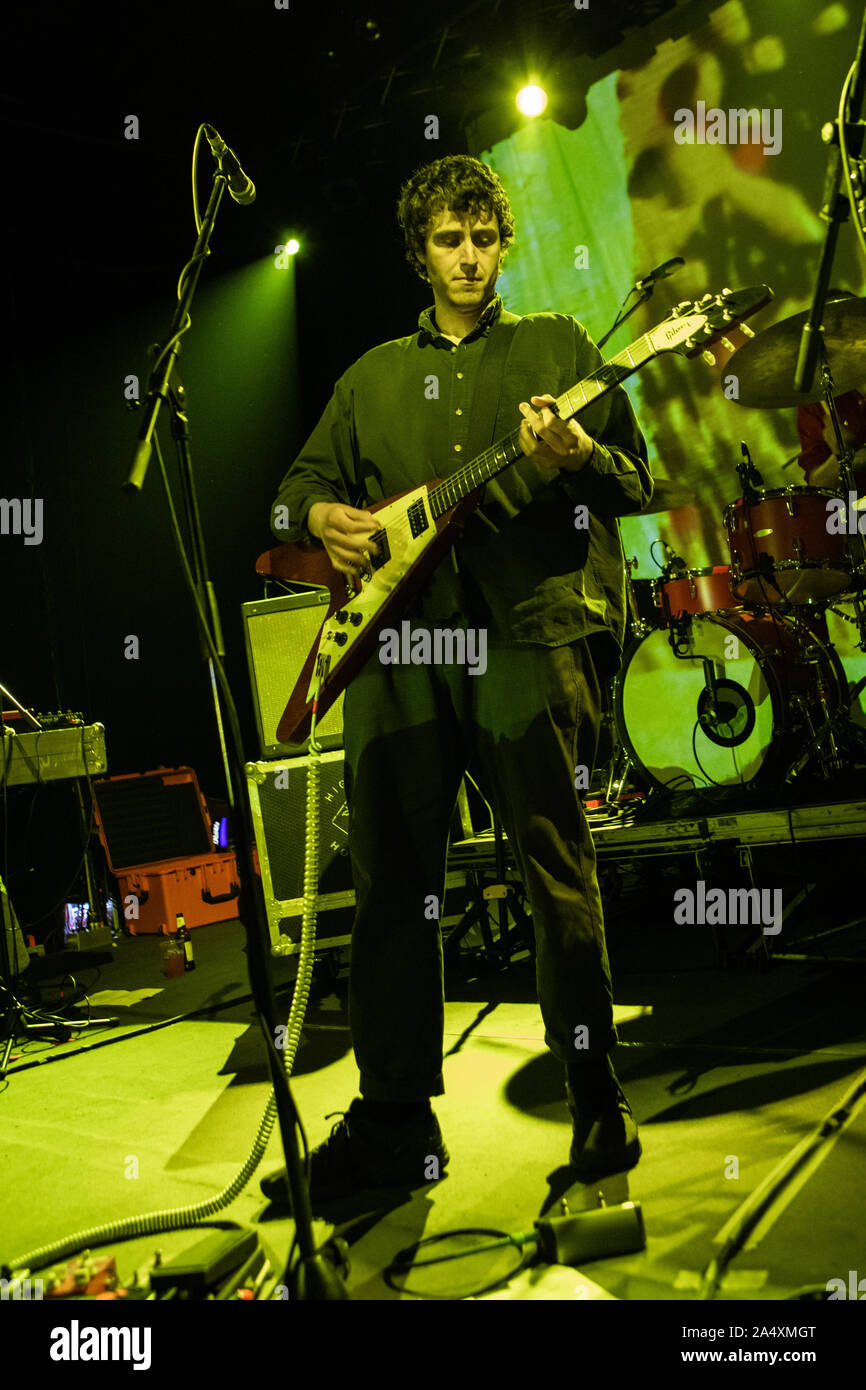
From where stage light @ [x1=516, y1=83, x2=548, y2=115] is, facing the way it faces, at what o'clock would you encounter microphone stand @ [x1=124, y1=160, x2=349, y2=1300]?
The microphone stand is roughly at 12 o'clock from the stage light.

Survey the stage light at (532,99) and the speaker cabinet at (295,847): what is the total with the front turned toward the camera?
2
